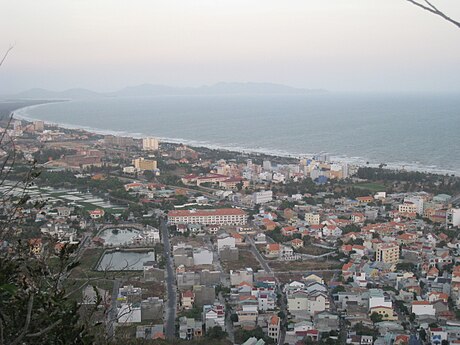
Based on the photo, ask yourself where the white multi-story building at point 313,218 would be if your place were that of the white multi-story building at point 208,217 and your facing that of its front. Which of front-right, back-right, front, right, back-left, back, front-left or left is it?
left

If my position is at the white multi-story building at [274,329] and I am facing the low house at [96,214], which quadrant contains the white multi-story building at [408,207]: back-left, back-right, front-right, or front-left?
front-right

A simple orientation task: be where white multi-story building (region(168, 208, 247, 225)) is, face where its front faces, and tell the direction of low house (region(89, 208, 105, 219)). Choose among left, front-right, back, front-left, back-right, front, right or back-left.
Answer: right

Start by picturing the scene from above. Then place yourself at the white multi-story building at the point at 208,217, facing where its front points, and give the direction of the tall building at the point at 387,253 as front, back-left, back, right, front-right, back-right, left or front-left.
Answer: front-left

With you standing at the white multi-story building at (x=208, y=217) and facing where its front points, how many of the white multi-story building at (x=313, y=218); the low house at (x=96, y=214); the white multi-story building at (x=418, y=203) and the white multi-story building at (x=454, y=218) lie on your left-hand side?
3

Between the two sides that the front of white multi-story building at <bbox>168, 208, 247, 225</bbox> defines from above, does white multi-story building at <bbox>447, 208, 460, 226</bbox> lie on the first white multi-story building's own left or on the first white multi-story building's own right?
on the first white multi-story building's own left

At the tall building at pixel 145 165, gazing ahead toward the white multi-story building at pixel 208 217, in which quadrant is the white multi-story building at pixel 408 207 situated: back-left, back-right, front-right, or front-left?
front-left

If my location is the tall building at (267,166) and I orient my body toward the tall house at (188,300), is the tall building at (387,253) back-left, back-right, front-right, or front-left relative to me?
front-left

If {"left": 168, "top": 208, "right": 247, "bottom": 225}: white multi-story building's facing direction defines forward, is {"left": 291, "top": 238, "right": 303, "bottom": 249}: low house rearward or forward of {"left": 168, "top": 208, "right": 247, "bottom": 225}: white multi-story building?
forward

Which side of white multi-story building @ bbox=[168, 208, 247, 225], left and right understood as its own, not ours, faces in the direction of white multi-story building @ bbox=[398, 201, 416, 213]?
left

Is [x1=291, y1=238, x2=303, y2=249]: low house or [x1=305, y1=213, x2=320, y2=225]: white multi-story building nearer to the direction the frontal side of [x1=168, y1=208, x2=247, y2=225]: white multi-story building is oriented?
the low house

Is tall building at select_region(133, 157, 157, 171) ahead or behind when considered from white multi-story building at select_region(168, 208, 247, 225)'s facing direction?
behind

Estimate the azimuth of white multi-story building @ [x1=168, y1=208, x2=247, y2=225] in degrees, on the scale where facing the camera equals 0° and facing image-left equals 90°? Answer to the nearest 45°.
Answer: approximately 0°

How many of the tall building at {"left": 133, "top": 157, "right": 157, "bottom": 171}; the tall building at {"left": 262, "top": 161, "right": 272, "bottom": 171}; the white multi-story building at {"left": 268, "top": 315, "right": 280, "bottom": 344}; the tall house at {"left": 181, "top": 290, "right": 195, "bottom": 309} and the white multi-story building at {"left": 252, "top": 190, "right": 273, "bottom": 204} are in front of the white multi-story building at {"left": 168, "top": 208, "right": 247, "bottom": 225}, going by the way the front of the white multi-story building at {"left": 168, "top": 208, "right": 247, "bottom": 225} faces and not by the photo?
2

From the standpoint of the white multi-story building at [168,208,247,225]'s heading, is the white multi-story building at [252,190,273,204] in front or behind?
behind

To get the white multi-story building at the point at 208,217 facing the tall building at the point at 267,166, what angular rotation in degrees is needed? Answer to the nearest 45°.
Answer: approximately 180°

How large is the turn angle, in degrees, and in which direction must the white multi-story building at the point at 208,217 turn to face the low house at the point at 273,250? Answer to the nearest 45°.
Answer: approximately 45° to its left

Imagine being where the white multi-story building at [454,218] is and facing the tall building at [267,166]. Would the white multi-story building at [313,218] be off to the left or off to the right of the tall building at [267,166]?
left

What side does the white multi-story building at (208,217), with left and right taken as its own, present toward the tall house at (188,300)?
front

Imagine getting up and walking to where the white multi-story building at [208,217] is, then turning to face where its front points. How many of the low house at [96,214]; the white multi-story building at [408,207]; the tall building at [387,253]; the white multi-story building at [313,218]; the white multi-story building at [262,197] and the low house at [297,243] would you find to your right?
1
